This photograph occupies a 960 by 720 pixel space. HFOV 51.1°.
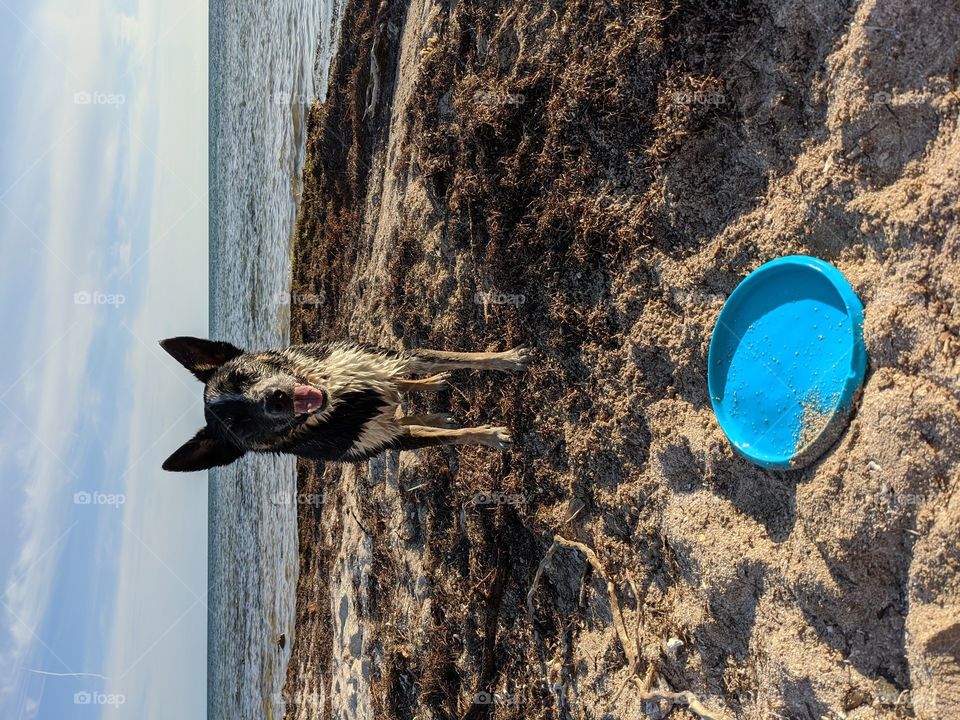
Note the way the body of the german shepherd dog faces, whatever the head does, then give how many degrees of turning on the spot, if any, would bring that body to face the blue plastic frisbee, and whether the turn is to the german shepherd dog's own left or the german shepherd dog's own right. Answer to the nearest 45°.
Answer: approximately 45° to the german shepherd dog's own left

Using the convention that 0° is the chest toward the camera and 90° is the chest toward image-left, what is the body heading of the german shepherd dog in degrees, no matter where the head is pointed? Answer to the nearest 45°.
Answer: approximately 0°
